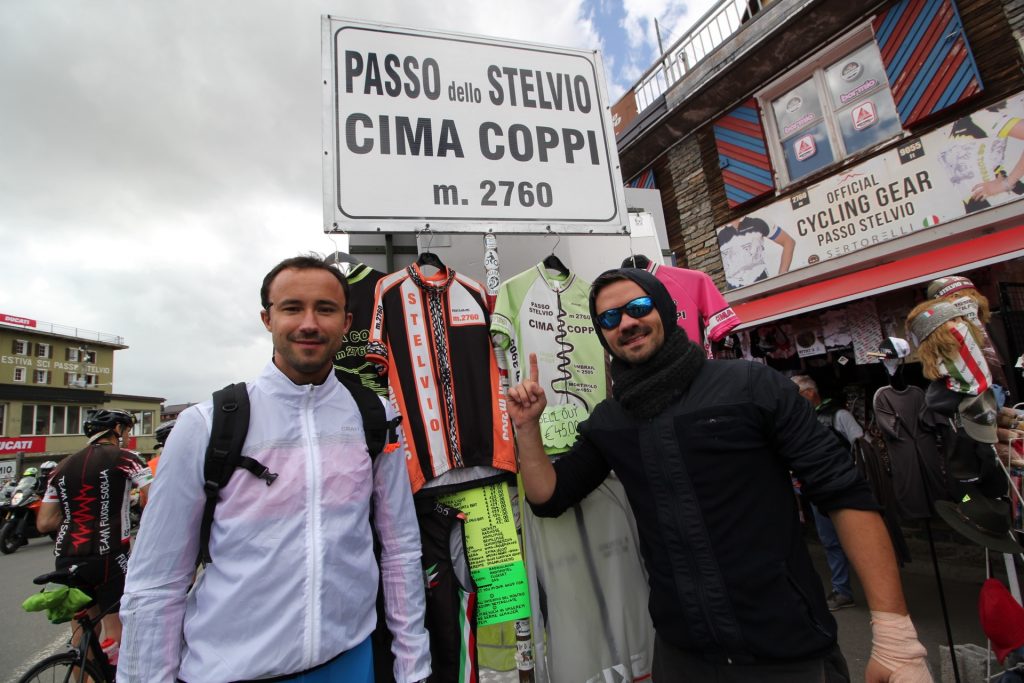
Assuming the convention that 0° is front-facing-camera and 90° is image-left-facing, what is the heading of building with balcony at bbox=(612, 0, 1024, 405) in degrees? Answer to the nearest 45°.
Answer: approximately 45°

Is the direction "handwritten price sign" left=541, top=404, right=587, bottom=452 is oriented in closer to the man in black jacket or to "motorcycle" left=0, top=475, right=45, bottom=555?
the man in black jacket

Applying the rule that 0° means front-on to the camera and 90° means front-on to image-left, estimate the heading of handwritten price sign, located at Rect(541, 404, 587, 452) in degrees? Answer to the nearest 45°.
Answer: approximately 0°

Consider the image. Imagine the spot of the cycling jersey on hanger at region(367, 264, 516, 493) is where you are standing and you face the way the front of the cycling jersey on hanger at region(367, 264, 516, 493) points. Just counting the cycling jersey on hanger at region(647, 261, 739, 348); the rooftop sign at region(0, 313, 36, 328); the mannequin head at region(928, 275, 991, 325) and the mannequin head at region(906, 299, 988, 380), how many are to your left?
3

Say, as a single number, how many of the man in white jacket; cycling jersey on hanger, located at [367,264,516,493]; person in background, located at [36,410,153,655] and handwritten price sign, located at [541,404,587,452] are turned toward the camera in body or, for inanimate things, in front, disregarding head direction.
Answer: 3

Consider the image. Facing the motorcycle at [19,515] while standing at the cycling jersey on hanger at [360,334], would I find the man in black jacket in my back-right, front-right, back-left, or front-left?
back-right

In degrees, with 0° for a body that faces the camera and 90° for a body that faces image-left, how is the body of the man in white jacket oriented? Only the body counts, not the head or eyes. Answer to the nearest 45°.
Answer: approximately 0°

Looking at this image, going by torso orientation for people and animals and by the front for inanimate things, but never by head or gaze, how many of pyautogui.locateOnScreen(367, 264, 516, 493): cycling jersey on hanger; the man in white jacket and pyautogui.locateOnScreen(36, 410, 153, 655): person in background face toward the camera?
2

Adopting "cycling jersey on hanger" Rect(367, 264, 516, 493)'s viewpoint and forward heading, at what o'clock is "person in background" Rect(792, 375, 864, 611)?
The person in background is roughly at 8 o'clock from the cycling jersey on hanger.
